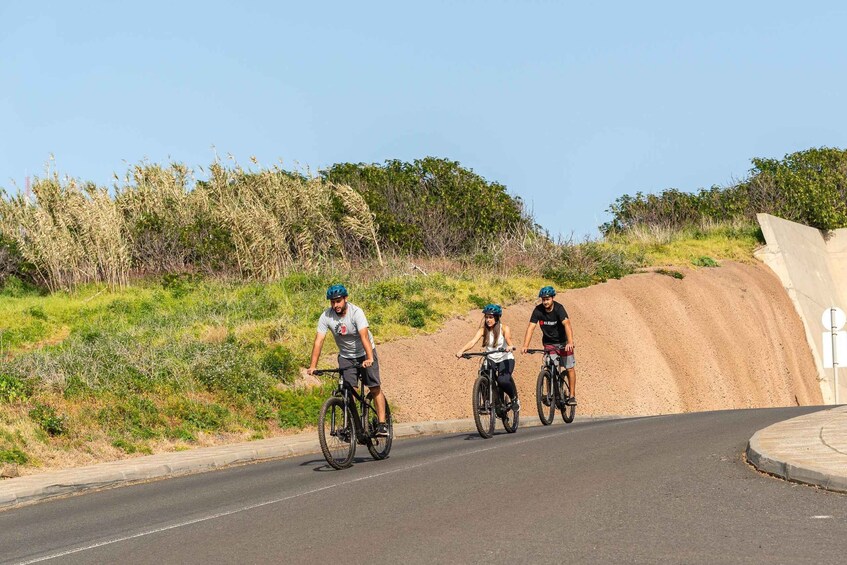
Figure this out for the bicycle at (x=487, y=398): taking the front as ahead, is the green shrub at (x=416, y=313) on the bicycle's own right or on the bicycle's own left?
on the bicycle's own right

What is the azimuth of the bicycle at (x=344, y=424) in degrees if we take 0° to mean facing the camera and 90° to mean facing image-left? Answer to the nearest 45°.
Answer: approximately 45°

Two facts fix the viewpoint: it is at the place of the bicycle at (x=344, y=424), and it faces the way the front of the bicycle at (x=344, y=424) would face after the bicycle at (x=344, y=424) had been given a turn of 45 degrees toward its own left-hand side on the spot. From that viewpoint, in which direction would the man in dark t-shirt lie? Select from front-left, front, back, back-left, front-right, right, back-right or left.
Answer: back-left

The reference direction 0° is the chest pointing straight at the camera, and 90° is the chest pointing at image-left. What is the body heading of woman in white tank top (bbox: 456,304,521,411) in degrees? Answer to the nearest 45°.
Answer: approximately 45°
